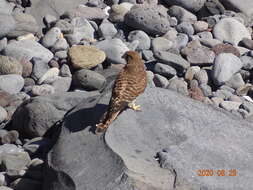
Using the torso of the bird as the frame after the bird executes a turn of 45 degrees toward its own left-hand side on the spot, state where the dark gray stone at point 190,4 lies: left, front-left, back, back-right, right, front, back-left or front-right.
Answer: front

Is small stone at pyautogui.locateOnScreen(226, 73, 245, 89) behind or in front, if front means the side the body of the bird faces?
in front
